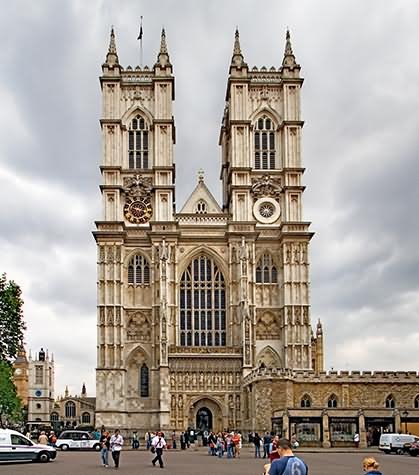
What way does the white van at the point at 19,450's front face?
to the viewer's right

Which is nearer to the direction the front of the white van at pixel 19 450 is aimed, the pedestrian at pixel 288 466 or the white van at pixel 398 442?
the white van

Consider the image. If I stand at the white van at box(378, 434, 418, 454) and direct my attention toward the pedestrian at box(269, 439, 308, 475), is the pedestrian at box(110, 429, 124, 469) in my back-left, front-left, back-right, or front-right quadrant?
front-right

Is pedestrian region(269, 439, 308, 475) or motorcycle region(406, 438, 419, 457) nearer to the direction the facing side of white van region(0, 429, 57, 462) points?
the motorcycle

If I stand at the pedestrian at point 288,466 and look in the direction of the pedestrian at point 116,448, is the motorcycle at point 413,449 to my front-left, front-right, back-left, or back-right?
front-right

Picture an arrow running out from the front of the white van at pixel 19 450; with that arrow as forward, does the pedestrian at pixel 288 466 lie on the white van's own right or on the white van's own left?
on the white van's own right

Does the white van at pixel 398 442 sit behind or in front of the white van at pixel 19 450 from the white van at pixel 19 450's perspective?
in front

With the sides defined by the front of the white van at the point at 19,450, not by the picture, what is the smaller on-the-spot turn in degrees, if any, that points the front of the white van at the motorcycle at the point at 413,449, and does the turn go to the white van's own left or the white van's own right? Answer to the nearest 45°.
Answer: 0° — it already faces it

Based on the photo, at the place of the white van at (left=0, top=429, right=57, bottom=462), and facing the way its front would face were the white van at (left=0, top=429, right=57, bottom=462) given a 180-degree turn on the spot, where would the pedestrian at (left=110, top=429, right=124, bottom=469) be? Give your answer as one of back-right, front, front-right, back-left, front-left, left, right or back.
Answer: back-left
